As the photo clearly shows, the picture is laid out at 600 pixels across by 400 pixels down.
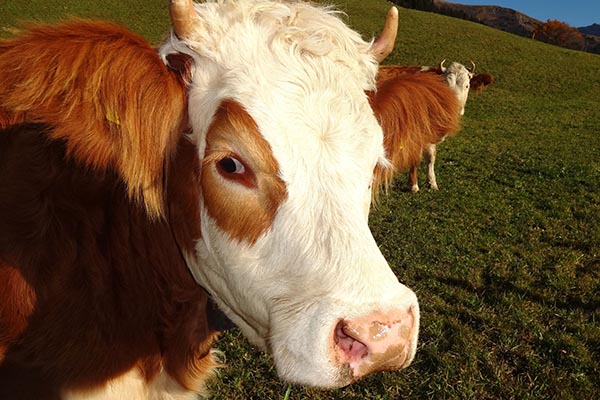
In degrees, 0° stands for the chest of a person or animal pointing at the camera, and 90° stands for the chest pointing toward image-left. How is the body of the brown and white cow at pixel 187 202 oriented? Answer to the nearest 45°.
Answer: approximately 315°

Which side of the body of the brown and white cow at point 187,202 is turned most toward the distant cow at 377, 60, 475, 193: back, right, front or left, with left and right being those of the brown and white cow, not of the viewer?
left
